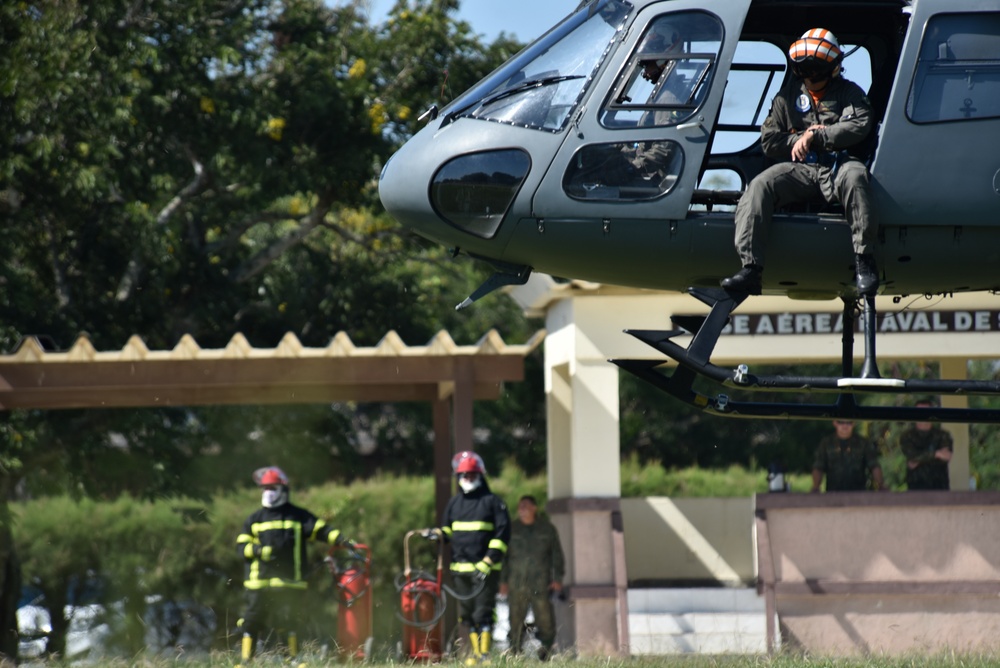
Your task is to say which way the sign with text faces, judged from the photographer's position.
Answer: facing the viewer

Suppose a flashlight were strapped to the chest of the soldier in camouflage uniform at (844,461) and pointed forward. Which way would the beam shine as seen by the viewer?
toward the camera

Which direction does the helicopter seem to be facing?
to the viewer's left

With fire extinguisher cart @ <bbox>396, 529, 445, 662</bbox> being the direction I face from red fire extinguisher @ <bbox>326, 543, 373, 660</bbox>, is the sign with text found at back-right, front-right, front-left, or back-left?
front-left

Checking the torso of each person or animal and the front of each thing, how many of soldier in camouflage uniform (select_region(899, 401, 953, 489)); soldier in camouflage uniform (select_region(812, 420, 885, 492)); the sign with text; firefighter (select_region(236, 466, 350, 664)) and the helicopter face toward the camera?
4

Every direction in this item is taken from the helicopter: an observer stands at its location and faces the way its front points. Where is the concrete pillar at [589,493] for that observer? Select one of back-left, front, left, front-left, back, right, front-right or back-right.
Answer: right

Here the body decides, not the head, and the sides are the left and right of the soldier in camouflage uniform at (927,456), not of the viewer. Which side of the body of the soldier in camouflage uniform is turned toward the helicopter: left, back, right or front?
front

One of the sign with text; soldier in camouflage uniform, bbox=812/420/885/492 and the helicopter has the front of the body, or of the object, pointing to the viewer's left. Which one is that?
the helicopter

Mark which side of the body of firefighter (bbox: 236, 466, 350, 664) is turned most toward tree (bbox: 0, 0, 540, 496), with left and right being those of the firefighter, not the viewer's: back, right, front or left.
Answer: back

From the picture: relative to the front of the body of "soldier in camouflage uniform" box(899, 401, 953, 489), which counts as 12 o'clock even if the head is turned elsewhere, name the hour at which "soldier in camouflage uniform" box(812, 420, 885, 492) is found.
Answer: "soldier in camouflage uniform" box(812, 420, 885, 492) is roughly at 2 o'clock from "soldier in camouflage uniform" box(899, 401, 953, 489).

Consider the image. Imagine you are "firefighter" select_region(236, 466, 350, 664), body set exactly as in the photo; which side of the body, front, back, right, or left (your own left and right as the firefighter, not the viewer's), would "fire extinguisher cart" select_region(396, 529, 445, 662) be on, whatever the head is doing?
left

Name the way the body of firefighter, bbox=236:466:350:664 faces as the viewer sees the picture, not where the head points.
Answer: toward the camera

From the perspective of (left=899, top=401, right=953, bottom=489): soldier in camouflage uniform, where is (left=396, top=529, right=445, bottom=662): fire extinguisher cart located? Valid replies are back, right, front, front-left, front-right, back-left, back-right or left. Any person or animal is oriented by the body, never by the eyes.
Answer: front-right

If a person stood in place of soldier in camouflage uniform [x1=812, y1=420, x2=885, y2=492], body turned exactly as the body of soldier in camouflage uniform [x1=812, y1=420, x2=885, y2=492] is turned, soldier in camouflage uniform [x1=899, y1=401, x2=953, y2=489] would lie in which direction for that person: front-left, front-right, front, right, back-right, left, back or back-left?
back-left

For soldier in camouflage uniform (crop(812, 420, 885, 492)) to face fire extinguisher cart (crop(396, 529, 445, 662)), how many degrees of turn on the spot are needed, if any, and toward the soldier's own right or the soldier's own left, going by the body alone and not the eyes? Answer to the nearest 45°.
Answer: approximately 45° to the soldier's own right

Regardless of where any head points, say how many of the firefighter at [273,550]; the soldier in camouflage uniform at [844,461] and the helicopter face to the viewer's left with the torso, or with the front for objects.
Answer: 1

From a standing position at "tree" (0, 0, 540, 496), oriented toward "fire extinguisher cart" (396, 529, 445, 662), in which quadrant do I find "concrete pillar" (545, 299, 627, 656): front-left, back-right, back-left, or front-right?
front-left
